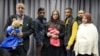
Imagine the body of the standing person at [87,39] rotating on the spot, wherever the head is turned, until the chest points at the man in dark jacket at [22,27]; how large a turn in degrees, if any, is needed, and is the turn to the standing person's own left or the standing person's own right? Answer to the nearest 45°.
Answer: approximately 45° to the standing person's own right

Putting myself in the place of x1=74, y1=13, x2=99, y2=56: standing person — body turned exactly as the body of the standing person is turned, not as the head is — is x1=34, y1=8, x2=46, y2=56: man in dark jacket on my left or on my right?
on my right

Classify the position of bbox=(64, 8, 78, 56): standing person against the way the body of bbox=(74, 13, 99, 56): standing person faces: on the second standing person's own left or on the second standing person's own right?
on the second standing person's own right

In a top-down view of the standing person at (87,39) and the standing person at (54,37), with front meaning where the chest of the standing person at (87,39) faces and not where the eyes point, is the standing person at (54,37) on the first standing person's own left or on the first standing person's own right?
on the first standing person's own right
